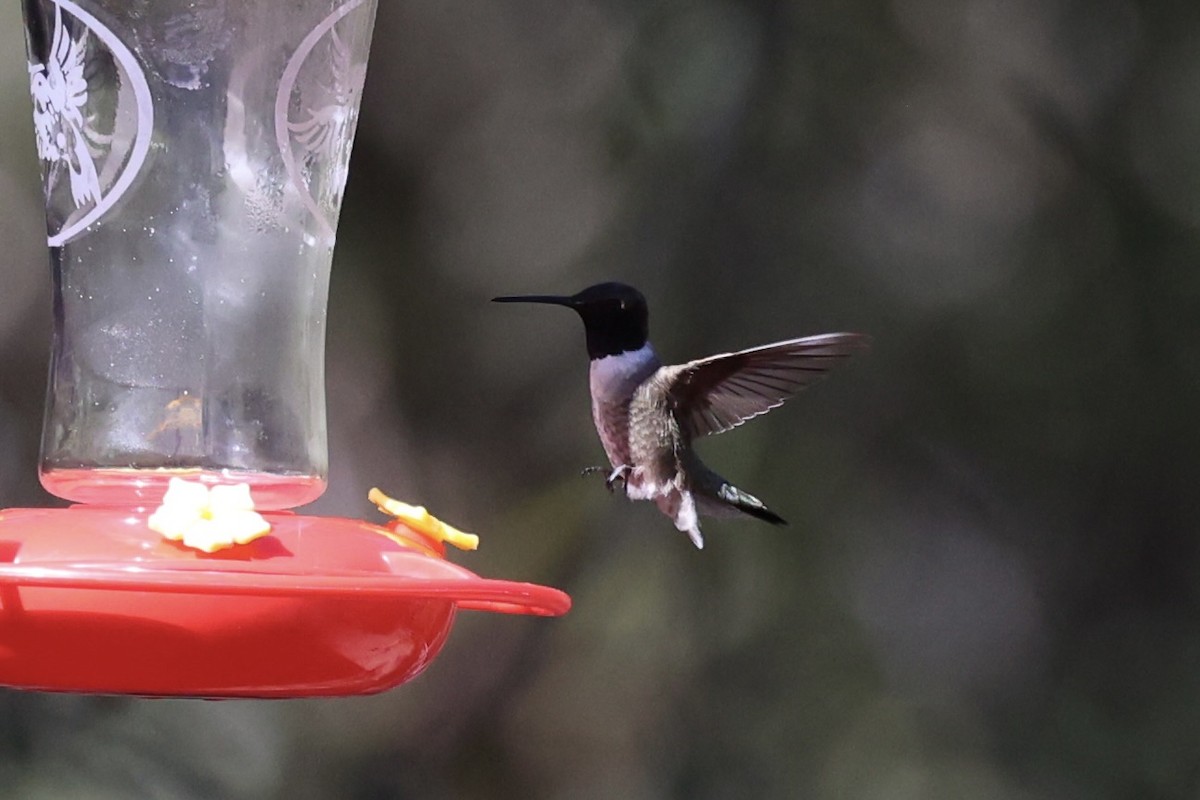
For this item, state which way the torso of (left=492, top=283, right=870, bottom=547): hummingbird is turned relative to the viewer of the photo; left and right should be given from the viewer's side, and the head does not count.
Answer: facing to the left of the viewer

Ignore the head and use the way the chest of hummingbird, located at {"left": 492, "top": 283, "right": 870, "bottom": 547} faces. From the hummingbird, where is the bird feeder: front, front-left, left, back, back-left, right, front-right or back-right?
front-left
